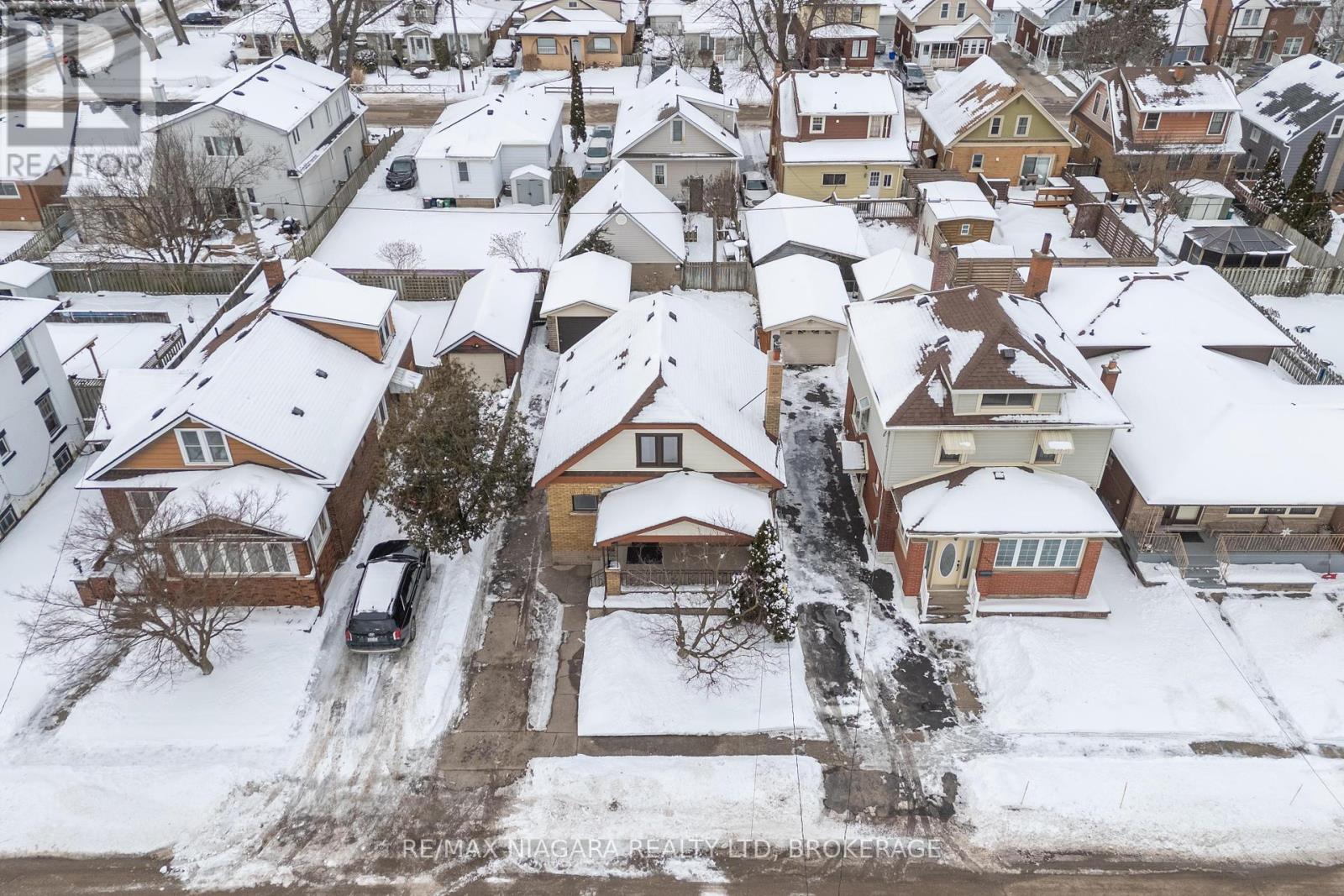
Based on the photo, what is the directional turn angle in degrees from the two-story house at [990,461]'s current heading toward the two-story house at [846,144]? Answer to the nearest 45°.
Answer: approximately 180°

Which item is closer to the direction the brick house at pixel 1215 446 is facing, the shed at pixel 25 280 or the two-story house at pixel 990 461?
the two-story house

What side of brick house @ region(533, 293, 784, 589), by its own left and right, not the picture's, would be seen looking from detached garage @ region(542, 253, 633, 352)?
back

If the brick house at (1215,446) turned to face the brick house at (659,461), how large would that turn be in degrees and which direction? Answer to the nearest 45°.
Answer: approximately 45° to its right

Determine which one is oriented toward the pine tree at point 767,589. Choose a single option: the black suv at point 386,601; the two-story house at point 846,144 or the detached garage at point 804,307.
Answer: the detached garage

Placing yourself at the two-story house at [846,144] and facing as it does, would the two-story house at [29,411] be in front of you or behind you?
behind

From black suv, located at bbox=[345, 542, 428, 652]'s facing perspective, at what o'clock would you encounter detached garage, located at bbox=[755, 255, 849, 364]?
The detached garage is roughly at 2 o'clock from the black suv.

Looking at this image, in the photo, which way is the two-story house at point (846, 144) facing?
away from the camera

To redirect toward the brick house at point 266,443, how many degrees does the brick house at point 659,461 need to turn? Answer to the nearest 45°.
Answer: approximately 90° to its right

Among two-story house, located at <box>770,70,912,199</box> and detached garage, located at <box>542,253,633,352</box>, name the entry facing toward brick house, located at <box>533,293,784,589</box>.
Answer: the detached garage
